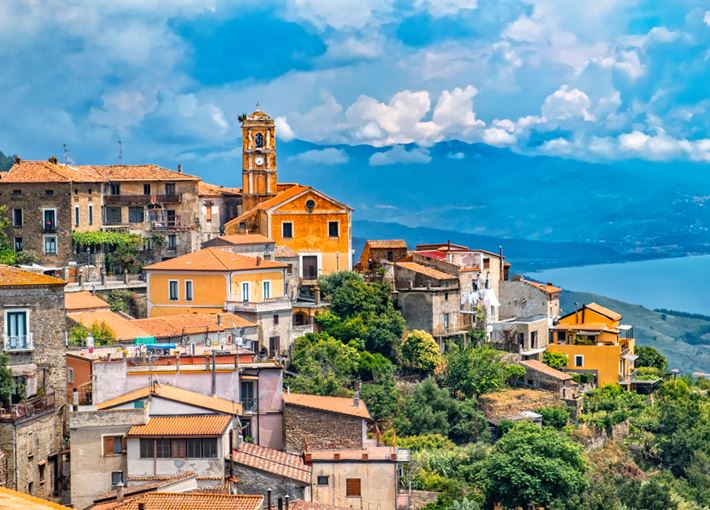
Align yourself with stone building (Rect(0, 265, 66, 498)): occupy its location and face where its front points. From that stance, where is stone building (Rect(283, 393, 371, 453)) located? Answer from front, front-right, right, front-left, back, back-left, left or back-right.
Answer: left

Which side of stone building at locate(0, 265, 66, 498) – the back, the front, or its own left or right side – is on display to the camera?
front

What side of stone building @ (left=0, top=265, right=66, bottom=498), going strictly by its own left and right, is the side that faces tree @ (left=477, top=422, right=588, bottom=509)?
left
